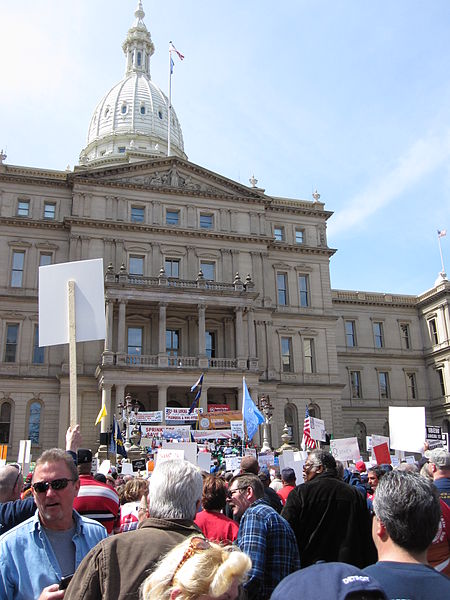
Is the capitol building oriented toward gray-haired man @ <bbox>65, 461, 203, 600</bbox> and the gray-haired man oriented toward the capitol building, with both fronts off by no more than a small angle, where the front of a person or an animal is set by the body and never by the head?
yes

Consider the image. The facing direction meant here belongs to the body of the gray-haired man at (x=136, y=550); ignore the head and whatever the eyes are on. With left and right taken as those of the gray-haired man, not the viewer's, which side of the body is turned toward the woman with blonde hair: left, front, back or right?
back

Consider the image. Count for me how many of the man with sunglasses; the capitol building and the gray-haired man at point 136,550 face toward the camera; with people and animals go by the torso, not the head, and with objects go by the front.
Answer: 2

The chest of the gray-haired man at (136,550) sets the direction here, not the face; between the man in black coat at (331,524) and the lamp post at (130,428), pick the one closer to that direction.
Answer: the lamp post

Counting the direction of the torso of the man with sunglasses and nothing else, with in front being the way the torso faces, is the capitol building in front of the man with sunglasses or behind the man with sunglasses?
behind

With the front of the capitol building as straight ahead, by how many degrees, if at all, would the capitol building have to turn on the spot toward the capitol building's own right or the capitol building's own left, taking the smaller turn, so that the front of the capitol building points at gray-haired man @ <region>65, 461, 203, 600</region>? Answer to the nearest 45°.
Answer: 0° — it already faces them

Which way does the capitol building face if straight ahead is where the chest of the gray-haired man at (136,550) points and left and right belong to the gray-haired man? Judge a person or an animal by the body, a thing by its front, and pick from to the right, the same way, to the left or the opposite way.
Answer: the opposite way

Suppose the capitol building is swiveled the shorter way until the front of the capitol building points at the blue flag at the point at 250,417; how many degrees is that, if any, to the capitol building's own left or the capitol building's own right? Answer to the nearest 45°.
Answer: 0° — it already faces it

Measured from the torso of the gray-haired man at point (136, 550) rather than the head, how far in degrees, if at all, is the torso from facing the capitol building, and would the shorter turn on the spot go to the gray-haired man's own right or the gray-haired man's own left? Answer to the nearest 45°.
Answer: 0° — they already face it

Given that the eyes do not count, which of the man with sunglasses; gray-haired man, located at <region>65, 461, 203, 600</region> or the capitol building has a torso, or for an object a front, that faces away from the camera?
the gray-haired man

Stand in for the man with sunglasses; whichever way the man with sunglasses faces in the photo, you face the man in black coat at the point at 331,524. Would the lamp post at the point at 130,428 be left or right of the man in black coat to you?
left

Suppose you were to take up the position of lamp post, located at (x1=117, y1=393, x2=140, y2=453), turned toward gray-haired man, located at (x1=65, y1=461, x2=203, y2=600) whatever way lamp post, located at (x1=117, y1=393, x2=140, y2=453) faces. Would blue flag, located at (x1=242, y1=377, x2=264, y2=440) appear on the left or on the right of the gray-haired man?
left

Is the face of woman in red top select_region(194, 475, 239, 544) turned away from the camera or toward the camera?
away from the camera

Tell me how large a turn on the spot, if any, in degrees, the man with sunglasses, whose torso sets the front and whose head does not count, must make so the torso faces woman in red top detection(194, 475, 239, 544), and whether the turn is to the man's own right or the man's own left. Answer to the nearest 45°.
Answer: approximately 135° to the man's own left
